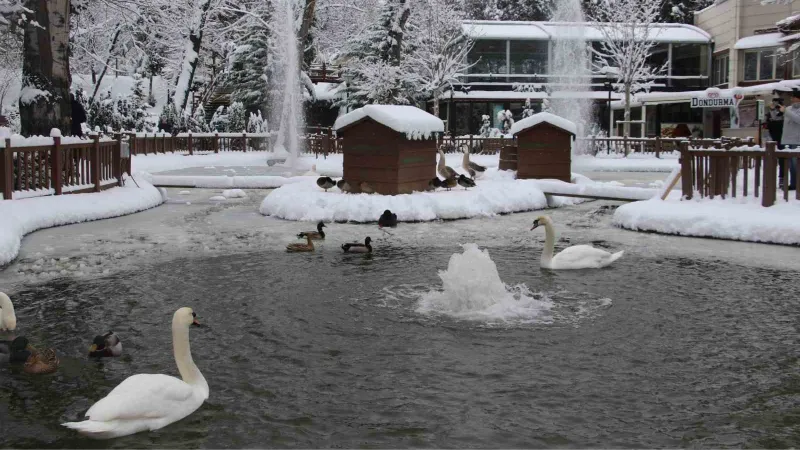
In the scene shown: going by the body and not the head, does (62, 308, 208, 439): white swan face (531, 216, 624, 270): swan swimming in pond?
yes

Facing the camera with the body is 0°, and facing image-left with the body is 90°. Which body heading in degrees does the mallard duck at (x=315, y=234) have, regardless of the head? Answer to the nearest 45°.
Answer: approximately 270°

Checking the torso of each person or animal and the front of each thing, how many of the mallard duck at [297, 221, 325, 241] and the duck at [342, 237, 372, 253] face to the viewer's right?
2

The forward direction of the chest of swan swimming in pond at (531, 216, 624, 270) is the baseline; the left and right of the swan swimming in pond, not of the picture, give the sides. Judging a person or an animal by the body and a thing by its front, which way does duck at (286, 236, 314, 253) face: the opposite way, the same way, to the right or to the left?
the opposite way

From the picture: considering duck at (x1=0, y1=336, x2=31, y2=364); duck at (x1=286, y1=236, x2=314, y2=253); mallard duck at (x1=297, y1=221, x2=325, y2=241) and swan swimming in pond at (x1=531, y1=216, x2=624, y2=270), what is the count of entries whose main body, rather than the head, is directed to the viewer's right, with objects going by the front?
3

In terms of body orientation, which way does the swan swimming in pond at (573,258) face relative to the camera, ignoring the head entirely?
to the viewer's left

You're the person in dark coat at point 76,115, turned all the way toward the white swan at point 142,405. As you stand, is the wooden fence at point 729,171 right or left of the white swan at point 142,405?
left

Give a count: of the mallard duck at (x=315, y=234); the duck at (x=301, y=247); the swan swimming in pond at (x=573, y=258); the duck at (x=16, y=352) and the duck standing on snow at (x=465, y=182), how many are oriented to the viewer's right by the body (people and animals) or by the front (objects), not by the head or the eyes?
3

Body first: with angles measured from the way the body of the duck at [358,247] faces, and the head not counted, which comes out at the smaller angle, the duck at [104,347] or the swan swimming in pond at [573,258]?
the swan swimming in pond

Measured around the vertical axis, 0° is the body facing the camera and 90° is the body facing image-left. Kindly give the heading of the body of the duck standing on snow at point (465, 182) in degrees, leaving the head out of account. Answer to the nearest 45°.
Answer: approximately 90°

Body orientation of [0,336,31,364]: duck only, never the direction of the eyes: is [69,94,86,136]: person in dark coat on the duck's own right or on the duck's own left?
on the duck's own left

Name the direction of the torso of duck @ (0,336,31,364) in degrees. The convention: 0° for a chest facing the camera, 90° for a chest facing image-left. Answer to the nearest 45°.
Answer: approximately 270°

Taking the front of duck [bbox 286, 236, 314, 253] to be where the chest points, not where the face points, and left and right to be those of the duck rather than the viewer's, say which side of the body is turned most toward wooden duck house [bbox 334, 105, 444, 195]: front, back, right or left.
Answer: left

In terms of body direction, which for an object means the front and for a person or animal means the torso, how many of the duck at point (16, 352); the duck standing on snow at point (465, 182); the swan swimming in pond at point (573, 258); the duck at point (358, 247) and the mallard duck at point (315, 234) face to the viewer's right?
3

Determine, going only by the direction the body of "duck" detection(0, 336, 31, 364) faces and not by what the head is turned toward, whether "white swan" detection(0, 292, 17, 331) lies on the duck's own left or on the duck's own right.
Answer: on the duck's own left
